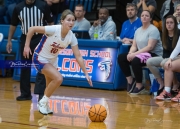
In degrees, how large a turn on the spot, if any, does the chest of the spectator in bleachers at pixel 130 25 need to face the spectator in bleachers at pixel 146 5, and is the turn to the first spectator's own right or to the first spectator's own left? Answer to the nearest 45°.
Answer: approximately 180°

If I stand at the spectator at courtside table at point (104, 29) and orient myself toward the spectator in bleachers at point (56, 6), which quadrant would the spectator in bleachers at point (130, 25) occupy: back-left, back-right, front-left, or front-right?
back-right

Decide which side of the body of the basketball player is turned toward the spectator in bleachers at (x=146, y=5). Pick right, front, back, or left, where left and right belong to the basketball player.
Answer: left

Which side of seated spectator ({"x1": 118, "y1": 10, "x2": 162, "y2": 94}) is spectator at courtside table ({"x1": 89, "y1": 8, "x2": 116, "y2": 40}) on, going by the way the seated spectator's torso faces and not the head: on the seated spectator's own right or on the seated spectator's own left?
on the seated spectator's own right

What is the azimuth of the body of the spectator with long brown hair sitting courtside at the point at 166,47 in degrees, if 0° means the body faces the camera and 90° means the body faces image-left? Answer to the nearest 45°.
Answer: approximately 45°

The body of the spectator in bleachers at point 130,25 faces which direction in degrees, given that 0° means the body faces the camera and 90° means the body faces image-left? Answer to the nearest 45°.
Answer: approximately 45°
